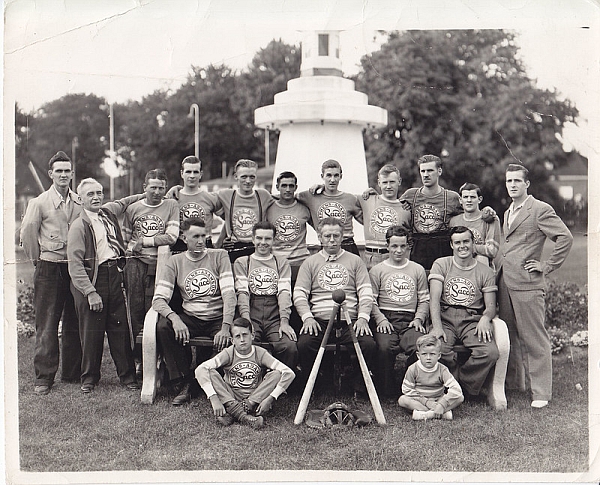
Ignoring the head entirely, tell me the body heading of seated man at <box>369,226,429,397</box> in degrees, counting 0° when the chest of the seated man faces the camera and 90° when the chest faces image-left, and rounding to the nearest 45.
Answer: approximately 0°

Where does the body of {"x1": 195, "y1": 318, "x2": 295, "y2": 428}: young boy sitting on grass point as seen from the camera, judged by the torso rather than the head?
toward the camera

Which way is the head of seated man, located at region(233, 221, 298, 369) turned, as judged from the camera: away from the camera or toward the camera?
toward the camera

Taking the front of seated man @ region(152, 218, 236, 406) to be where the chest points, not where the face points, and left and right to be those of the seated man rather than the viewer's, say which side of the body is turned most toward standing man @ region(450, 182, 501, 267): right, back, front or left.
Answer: left

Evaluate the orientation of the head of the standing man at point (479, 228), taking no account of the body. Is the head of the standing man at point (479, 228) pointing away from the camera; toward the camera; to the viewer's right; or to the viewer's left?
toward the camera

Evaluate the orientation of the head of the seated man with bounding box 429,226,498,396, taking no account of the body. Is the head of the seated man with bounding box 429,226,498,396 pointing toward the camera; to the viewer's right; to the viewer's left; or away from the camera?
toward the camera

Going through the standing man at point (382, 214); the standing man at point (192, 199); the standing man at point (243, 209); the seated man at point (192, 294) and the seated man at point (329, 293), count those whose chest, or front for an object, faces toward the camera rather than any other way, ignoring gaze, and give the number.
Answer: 5

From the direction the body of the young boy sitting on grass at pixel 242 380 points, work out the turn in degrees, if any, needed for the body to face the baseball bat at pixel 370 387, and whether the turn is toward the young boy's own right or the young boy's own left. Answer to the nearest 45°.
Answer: approximately 90° to the young boy's own left

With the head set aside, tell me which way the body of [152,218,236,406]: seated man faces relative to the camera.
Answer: toward the camera

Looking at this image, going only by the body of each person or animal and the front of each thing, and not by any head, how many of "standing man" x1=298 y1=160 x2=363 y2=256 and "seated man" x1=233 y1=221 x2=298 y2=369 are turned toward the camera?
2

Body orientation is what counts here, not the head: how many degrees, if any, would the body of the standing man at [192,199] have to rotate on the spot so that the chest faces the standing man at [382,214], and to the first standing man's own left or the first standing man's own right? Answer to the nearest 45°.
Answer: approximately 90° to the first standing man's own left

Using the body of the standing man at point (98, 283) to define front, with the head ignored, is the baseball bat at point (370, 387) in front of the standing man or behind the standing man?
in front

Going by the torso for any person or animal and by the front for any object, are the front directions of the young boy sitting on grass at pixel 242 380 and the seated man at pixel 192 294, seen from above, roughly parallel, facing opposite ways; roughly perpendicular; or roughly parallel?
roughly parallel

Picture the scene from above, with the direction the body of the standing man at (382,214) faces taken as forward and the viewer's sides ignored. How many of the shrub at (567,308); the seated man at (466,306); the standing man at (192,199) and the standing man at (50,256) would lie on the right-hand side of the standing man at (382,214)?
2

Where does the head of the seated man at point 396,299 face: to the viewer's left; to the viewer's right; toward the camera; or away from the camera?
toward the camera
